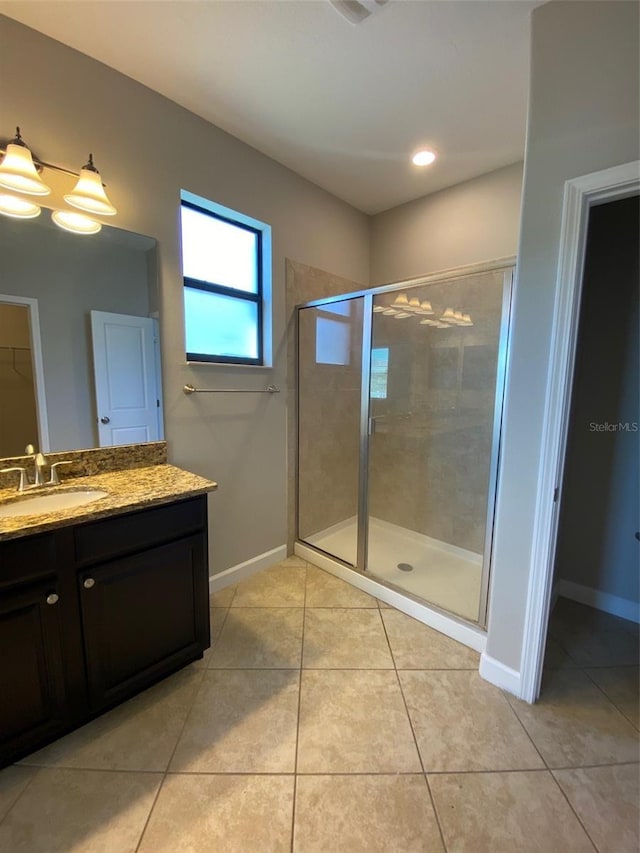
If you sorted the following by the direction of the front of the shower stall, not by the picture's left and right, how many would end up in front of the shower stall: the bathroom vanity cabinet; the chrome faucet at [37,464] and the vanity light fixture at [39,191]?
3

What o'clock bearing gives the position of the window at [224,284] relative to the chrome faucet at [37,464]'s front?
The window is roughly at 10 o'clock from the chrome faucet.

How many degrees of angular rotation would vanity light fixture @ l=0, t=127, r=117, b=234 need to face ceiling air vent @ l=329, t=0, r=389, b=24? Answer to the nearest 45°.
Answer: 0° — it already faces it

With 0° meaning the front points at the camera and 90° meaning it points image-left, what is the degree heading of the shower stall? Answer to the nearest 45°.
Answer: approximately 45°

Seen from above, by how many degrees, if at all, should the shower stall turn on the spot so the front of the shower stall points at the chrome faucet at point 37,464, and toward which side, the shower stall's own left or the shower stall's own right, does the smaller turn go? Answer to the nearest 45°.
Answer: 0° — it already faces it

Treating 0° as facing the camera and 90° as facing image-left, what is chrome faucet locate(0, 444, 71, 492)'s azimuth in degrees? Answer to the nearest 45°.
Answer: approximately 315°
